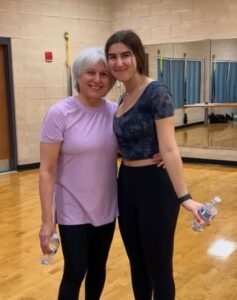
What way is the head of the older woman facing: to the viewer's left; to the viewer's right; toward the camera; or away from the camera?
toward the camera

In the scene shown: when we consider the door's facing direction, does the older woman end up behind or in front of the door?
in front

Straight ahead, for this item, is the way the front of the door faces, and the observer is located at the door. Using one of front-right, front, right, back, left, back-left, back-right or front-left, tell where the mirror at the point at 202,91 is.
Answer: front-left

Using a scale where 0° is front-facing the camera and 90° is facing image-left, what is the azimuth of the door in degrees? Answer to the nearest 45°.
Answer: approximately 315°

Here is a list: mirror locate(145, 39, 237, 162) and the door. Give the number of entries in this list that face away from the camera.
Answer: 0
